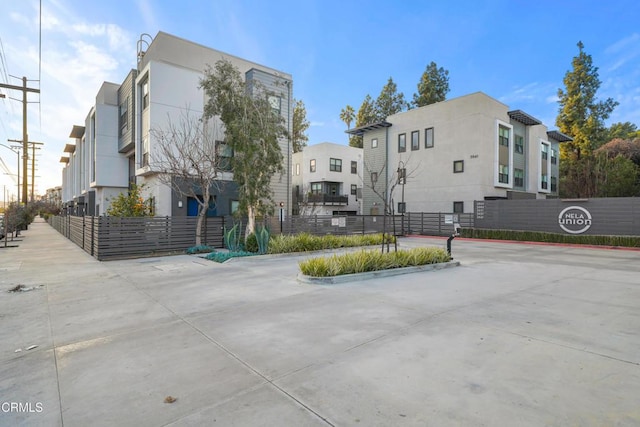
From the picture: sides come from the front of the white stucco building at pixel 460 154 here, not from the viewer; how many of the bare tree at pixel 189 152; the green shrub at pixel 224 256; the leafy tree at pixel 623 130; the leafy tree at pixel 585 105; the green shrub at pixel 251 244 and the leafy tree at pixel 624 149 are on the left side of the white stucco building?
3

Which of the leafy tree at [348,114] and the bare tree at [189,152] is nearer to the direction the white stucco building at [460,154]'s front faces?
the bare tree

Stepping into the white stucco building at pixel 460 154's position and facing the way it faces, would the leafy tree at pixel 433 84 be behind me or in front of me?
behind

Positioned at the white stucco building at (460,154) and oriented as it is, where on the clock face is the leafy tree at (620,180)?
The leafy tree is roughly at 10 o'clock from the white stucco building.

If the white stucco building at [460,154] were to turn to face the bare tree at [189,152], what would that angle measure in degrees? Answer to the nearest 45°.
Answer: approximately 90° to its right

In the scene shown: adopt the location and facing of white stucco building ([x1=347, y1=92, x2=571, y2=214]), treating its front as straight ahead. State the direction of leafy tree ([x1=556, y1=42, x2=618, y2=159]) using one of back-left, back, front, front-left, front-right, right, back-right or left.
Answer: left

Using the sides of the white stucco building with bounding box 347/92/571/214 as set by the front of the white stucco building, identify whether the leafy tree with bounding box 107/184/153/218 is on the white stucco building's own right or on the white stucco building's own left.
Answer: on the white stucco building's own right

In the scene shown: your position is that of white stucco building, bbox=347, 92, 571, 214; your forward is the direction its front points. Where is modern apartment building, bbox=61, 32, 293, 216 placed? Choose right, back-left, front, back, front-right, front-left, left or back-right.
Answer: right

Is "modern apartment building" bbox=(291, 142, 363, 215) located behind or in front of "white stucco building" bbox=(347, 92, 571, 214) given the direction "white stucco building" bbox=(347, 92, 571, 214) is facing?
behind

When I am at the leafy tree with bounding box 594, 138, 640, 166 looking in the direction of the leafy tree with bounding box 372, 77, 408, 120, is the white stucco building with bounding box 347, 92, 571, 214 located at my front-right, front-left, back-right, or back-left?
front-left

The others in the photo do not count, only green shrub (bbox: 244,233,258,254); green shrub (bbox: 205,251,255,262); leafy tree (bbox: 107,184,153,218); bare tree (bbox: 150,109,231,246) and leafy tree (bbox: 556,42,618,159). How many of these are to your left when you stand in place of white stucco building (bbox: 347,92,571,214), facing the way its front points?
1

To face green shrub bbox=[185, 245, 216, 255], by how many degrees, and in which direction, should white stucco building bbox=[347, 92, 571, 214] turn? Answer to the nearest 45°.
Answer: approximately 90° to its right

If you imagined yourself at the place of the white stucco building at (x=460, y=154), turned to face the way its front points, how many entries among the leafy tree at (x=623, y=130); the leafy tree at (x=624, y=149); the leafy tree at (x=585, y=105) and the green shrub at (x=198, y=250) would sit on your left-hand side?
3

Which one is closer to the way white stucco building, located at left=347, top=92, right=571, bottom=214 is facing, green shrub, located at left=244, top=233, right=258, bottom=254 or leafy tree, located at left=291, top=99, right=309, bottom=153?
the green shrub

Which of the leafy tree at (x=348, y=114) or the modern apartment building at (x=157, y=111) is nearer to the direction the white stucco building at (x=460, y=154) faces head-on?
the modern apartment building

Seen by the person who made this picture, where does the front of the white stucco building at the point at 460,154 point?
facing the viewer and to the right of the viewer

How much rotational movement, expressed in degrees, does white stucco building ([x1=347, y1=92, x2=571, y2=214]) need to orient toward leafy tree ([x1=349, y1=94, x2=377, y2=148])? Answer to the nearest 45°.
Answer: approximately 180°

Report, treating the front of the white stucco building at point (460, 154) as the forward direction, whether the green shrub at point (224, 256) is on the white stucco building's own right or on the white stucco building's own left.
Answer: on the white stucco building's own right
